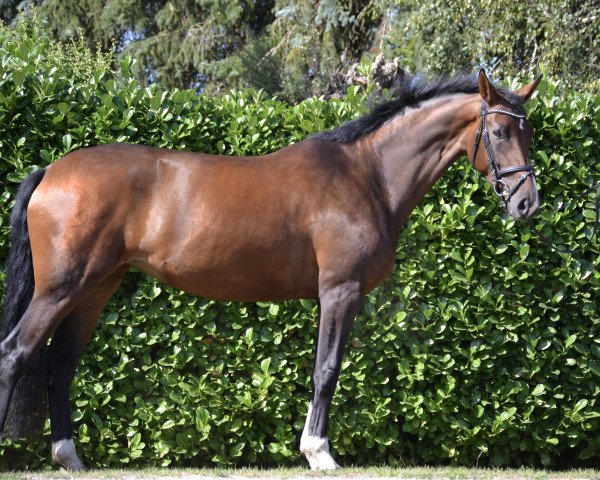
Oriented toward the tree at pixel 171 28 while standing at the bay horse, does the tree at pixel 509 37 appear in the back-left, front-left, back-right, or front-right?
front-right

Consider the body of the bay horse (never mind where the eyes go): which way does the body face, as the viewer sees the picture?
to the viewer's right

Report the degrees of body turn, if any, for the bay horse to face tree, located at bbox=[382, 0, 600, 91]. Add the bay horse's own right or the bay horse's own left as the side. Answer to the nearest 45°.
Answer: approximately 45° to the bay horse's own left

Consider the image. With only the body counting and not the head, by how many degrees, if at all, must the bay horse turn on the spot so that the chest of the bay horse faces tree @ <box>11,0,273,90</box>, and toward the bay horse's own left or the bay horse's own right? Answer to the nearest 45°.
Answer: approximately 90° to the bay horse's own left
